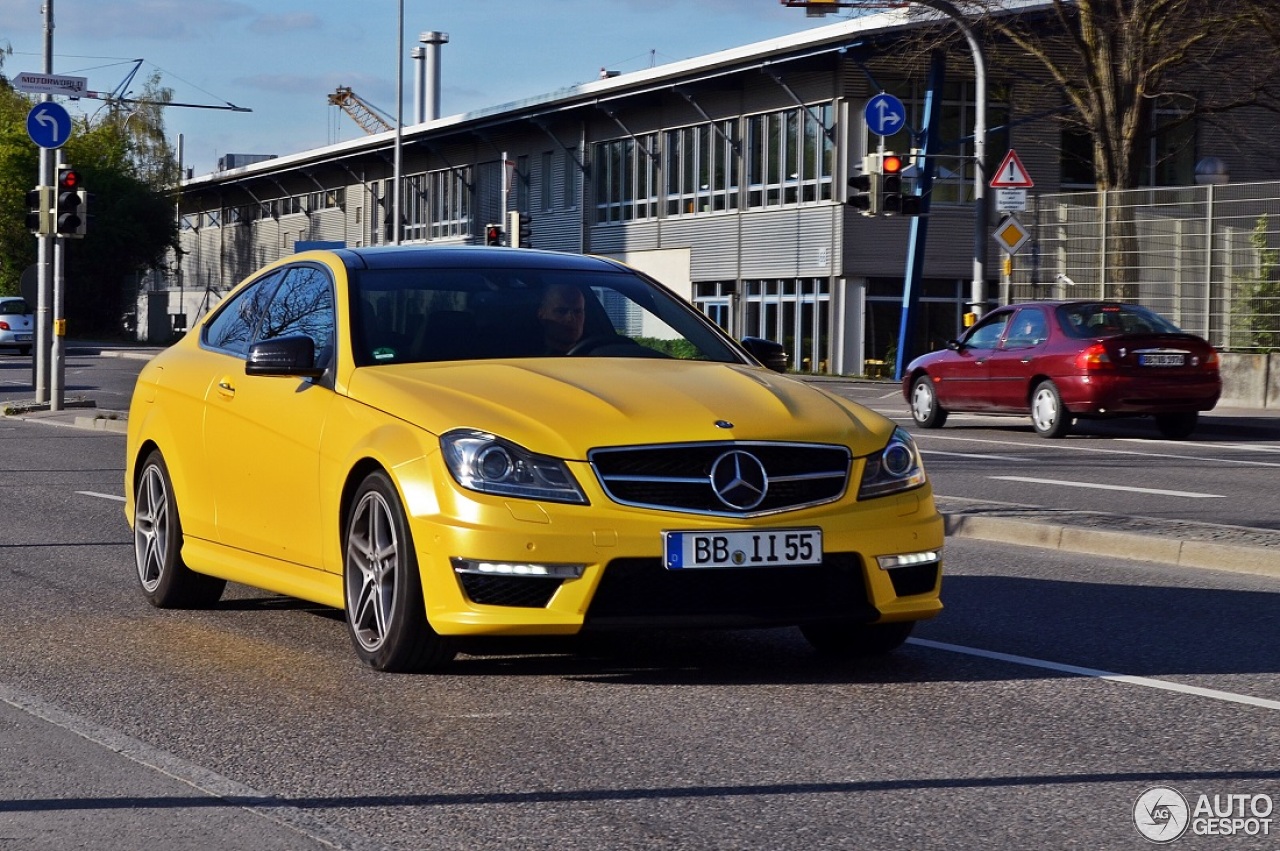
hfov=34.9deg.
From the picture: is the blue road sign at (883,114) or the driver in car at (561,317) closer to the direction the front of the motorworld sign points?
the driver in car

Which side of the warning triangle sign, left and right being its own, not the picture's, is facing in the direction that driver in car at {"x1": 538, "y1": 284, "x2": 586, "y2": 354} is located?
front

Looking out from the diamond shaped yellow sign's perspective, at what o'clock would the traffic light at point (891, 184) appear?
The traffic light is roughly at 4 o'clock from the diamond shaped yellow sign.

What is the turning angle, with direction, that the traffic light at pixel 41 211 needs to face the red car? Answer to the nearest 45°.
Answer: approximately 135° to its left

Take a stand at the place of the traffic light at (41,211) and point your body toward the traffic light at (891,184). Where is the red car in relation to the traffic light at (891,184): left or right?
right

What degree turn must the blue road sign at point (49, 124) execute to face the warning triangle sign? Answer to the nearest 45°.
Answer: approximately 90° to its left
